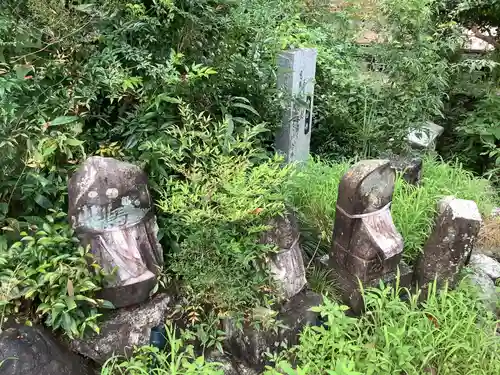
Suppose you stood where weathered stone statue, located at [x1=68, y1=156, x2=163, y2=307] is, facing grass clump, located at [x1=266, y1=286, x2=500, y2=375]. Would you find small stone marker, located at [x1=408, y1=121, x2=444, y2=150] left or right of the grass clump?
left

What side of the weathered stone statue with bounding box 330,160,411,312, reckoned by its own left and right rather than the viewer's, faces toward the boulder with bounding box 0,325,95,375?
right

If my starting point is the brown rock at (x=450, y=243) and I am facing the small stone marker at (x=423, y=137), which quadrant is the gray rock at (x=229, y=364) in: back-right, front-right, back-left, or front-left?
back-left

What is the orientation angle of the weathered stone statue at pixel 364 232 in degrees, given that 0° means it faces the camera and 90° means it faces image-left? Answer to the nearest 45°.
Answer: approximately 315°

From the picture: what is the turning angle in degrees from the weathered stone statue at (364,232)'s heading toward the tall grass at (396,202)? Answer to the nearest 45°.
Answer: approximately 135° to its left

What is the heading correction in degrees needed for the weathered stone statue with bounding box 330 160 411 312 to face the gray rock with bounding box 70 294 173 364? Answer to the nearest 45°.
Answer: approximately 90° to its right

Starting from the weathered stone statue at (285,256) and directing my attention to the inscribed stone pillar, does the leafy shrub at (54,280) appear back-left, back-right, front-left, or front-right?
back-left

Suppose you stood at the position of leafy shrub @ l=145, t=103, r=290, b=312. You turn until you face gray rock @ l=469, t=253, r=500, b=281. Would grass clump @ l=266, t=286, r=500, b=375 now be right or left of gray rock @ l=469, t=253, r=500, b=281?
right

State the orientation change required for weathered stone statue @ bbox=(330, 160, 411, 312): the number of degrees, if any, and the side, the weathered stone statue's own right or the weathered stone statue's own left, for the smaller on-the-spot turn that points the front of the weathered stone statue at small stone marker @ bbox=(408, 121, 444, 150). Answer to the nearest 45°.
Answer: approximately 135° to the weathered stone statue's own left

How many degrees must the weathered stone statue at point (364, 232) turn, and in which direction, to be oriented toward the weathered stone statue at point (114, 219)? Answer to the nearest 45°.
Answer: approximately 90° to its right
